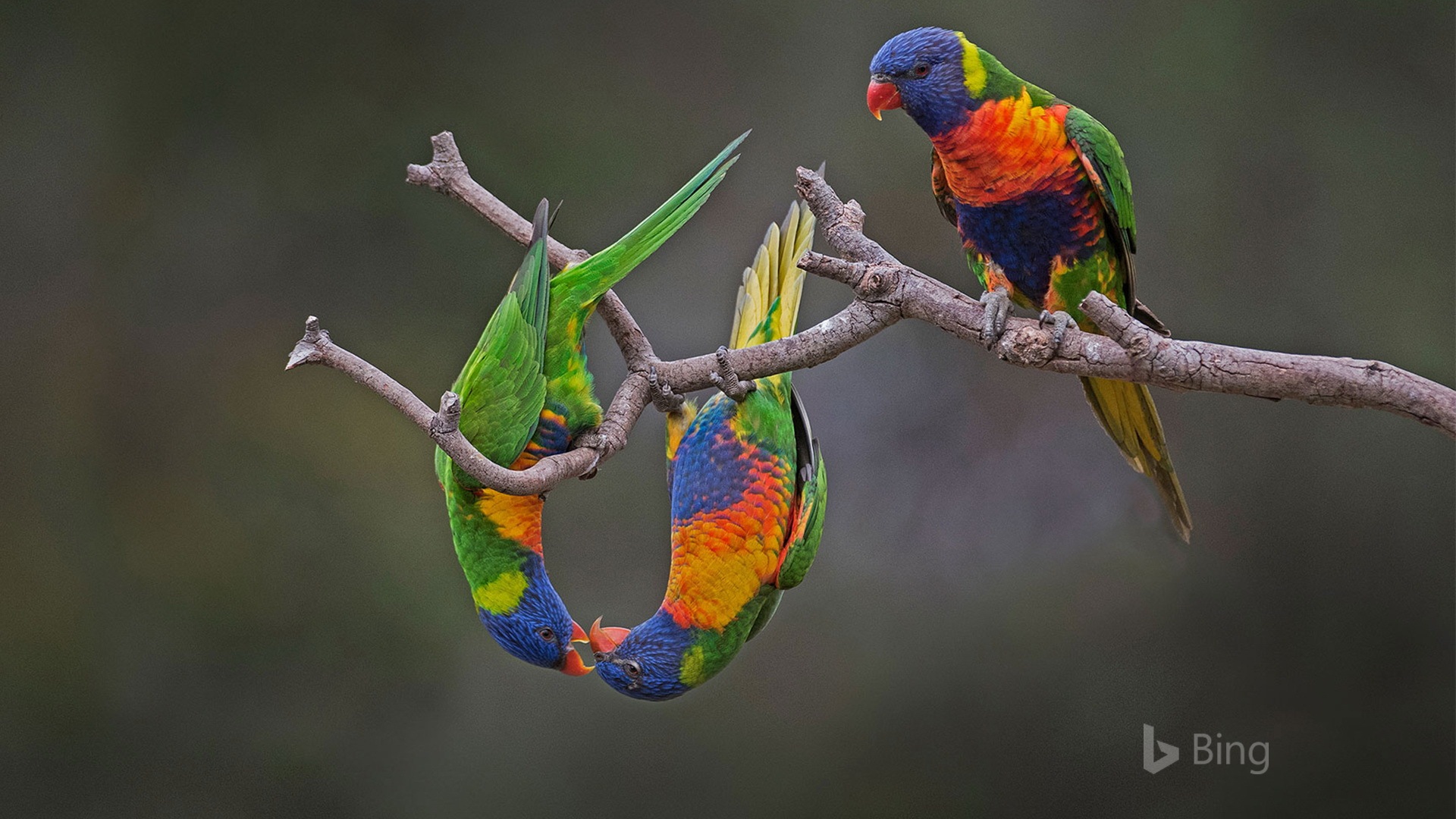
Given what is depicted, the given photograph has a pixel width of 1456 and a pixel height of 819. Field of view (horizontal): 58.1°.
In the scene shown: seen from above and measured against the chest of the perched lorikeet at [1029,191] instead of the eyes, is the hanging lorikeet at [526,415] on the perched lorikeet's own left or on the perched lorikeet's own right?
on the perched lorikeet's own right
